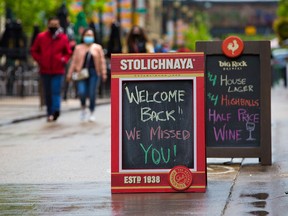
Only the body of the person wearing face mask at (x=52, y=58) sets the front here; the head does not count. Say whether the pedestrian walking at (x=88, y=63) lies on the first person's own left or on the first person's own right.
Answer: on the first person's own left

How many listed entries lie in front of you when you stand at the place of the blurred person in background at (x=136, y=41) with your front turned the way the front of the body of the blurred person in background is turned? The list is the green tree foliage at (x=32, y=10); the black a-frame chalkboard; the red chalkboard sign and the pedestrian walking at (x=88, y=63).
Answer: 3

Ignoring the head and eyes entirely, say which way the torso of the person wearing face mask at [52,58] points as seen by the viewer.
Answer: toward the camera

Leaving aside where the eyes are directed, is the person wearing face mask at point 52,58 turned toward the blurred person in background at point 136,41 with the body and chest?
no

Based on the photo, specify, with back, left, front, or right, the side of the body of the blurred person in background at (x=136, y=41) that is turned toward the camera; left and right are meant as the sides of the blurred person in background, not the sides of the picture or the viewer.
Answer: front

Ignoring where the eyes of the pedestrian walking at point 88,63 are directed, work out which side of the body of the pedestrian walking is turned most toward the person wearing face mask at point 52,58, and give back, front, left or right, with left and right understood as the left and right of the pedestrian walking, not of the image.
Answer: right

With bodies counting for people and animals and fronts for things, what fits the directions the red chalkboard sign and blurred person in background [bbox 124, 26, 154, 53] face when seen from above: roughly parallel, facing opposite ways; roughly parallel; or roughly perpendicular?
roughly parallel

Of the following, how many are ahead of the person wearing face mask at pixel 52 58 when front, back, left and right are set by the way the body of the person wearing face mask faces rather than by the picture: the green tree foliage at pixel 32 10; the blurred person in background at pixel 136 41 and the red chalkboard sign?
1

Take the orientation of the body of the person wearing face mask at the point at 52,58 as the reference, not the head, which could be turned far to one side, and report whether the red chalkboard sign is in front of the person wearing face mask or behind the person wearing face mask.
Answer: in front

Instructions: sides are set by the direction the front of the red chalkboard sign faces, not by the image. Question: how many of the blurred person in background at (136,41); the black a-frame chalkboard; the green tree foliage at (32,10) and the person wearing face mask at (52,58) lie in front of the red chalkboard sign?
0

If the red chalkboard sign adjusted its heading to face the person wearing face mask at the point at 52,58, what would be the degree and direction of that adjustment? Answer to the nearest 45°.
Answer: approximately 180°

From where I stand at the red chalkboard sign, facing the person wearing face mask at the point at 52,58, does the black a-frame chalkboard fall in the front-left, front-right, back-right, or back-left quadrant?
front-right

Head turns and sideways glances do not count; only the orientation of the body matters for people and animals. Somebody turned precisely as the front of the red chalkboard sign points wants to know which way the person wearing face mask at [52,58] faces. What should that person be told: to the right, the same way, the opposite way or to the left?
the same way

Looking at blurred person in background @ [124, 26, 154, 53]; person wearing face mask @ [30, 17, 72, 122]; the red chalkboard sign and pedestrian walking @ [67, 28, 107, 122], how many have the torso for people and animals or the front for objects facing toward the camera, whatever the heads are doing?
4

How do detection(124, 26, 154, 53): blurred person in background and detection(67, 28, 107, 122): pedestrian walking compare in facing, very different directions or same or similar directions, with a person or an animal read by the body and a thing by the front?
same or similar directions

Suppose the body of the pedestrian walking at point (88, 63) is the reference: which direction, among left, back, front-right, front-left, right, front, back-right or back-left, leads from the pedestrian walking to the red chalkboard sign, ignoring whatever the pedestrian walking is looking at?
front

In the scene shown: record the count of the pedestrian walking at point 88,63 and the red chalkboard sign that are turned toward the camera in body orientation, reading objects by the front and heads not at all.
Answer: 2
